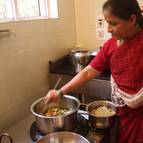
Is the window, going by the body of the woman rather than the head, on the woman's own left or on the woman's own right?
on the woman's own right

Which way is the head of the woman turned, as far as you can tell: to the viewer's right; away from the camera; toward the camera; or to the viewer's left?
to the viewer's left

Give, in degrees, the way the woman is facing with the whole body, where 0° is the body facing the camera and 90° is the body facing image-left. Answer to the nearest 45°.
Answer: approximately 45°

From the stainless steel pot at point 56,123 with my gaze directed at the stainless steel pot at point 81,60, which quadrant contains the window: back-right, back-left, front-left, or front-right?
front-left
